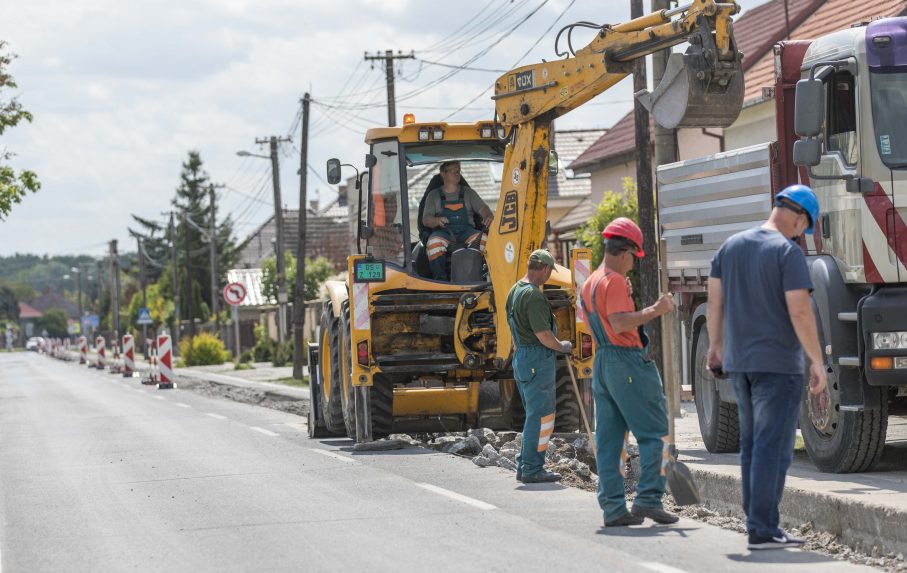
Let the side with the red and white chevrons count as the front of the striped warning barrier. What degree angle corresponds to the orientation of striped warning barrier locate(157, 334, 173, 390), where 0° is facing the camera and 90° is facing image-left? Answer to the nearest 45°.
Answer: approximately 0°

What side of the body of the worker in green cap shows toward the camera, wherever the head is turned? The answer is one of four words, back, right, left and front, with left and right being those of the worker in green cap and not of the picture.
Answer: right

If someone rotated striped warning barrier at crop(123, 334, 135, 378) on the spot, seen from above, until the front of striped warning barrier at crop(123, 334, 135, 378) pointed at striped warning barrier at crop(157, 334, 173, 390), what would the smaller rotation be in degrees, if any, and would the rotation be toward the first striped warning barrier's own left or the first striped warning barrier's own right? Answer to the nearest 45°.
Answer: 0° — it already faces it

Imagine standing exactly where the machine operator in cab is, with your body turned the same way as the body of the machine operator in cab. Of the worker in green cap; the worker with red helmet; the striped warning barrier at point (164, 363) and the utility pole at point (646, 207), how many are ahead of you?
2

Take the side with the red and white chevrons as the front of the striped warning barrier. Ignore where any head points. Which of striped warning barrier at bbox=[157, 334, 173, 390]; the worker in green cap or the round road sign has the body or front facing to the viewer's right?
the worker in green cap

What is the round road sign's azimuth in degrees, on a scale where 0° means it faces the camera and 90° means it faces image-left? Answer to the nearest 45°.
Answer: approximately 0°

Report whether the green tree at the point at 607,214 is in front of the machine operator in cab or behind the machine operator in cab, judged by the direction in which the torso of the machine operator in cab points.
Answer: behind

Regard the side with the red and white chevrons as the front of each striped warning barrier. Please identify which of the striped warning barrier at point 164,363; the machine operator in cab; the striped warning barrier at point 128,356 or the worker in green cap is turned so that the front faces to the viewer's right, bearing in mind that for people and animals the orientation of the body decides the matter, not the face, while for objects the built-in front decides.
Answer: the worker in green cap
